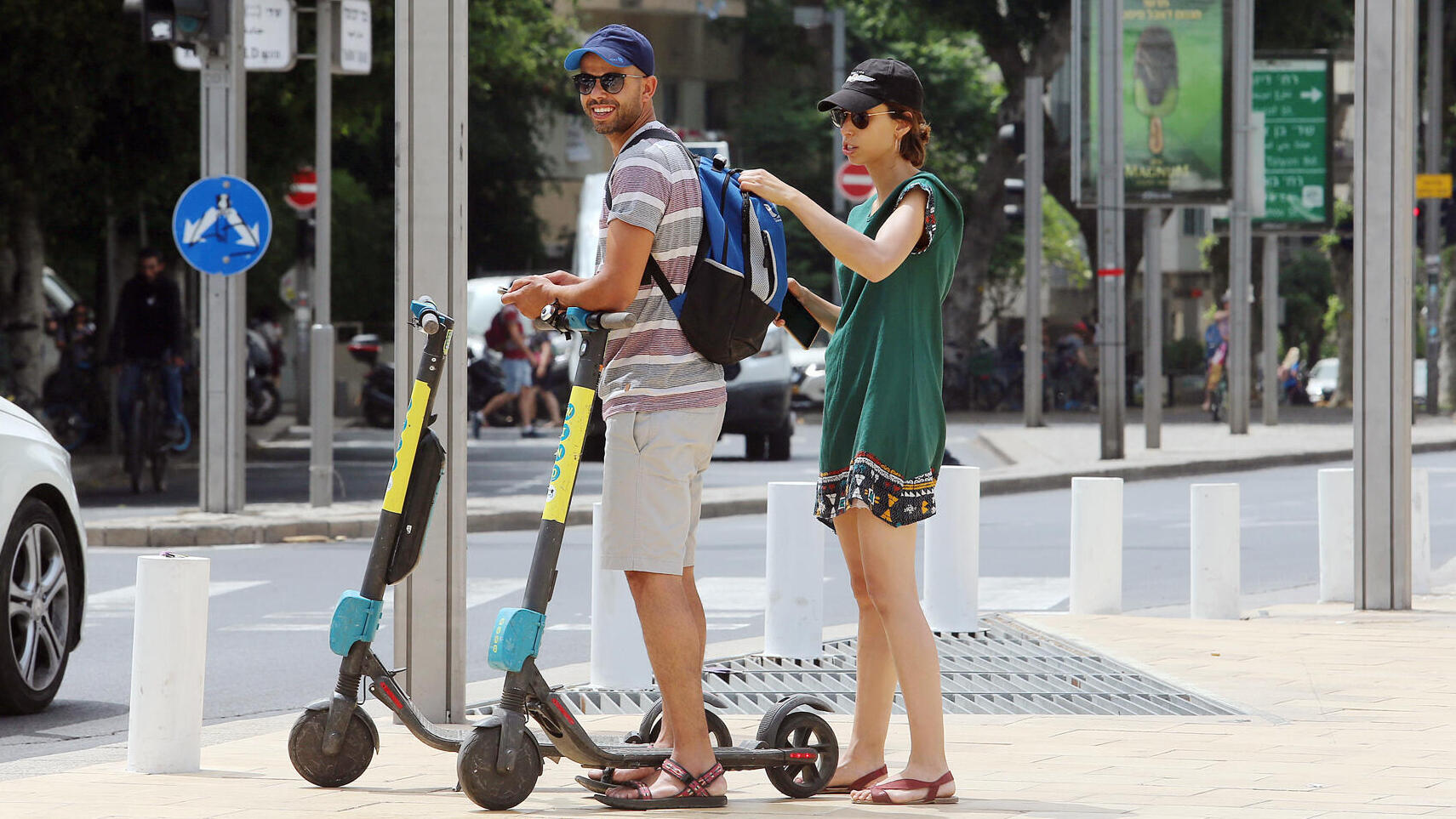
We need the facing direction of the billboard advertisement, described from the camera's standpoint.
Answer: facing the viewer

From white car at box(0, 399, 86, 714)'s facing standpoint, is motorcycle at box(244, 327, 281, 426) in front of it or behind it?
in front

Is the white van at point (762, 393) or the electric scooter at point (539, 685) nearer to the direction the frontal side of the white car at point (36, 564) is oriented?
the white van

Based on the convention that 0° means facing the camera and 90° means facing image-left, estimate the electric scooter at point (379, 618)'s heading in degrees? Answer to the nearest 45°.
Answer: approximately 90°

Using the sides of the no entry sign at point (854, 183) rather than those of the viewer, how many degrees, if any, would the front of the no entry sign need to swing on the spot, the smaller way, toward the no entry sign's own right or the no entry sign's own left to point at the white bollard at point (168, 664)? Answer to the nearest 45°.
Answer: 0° — it already faces it

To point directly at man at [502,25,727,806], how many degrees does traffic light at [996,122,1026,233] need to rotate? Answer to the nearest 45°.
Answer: approximately 90° to its left

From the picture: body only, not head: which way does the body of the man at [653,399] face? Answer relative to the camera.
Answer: to the viewer's left

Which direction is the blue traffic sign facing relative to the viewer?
toward the camera

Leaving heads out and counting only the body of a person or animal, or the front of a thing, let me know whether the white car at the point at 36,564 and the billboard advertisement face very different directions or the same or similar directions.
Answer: very different directions

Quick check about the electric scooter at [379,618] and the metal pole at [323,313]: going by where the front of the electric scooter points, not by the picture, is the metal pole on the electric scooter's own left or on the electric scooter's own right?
on the electric scooter's own right

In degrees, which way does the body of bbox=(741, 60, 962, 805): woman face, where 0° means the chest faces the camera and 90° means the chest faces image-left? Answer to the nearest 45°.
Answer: approximately 90°

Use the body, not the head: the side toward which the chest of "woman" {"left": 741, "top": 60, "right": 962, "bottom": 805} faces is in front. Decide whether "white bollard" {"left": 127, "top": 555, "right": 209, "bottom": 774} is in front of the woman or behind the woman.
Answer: in front

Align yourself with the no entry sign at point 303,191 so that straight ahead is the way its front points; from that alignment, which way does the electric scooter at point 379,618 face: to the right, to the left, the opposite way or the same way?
to the right

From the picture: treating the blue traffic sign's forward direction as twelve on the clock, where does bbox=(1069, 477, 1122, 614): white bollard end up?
The white bollard is roughly at 11 o'clock from the blue traffic sign.

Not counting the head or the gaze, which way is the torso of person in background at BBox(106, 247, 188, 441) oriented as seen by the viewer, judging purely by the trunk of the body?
toward the camera

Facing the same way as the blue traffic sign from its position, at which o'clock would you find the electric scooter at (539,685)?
The electric scooter is roughly at 12 o'clock from the blue traffic sign.

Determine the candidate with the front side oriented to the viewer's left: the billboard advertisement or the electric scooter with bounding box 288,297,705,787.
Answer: the electric scooter

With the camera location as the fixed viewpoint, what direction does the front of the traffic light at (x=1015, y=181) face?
facing to the left of the viewer

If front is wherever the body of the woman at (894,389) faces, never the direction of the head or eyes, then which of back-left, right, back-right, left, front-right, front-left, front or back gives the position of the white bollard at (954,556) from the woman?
right
